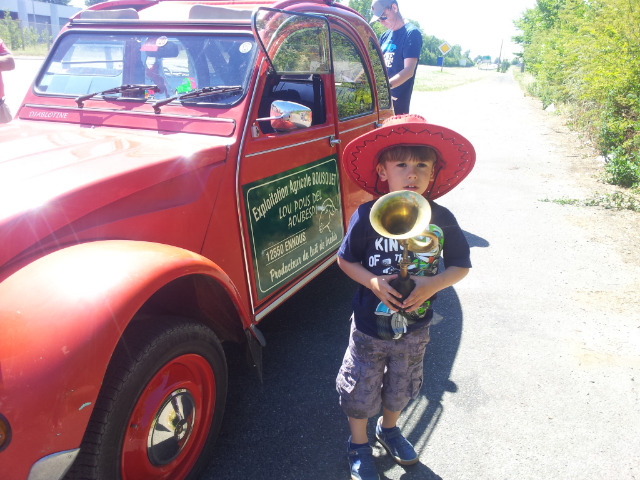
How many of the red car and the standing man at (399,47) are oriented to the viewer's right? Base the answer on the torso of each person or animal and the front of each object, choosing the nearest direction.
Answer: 0

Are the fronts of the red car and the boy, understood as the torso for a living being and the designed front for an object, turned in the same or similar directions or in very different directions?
same or similar directions

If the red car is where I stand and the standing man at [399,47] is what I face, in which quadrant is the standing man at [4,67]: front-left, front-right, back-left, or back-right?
front-left

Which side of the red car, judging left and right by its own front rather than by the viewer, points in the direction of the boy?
left

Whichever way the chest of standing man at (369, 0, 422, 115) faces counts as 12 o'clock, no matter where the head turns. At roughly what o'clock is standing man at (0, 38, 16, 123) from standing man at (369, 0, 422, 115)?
standing man at (0, 38, 16, 123) is roughly at 1 o'clock from standing man at (369, 0, 422, 115).

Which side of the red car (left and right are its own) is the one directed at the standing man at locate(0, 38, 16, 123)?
right

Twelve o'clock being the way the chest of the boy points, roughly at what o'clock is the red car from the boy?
The red car is roughly at 3 o'clock from the boy.

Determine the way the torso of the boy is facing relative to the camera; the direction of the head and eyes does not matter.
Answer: toward the camera

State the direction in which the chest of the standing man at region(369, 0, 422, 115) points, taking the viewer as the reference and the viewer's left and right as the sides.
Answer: facing the viewer and to the left of the viewer

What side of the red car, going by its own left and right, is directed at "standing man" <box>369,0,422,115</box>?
back

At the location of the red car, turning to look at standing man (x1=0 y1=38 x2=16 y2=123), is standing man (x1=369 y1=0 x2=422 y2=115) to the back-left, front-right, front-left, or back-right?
front-right

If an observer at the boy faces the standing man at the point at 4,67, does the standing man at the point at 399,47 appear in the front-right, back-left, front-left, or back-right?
front-right

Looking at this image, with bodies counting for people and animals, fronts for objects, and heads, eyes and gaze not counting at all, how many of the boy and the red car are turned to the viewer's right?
0

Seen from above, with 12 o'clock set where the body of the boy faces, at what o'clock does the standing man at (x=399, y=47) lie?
The standing man is roughly at 6 o'clock from the boy.

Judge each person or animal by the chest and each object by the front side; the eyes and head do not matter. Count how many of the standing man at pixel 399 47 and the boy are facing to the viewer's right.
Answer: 0

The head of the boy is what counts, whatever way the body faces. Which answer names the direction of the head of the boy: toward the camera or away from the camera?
toward the camera

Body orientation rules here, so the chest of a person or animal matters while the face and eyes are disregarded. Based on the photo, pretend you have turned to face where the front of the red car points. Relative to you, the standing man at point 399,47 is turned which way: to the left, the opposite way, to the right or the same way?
the same way
